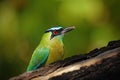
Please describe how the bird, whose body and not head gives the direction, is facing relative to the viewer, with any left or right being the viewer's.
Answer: facing to the right of the viewer
